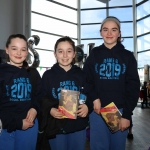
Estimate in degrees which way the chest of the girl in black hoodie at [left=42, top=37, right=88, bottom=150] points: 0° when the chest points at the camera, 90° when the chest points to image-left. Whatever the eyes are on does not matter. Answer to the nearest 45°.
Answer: approximately 0°

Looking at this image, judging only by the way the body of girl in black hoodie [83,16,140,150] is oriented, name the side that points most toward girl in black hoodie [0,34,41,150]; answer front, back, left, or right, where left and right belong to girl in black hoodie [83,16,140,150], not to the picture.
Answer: right

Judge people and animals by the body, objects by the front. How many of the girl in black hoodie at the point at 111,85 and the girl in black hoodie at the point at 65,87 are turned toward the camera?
2

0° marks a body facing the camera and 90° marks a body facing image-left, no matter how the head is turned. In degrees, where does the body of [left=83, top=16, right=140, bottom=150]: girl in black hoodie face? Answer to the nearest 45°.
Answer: approximately 0°
